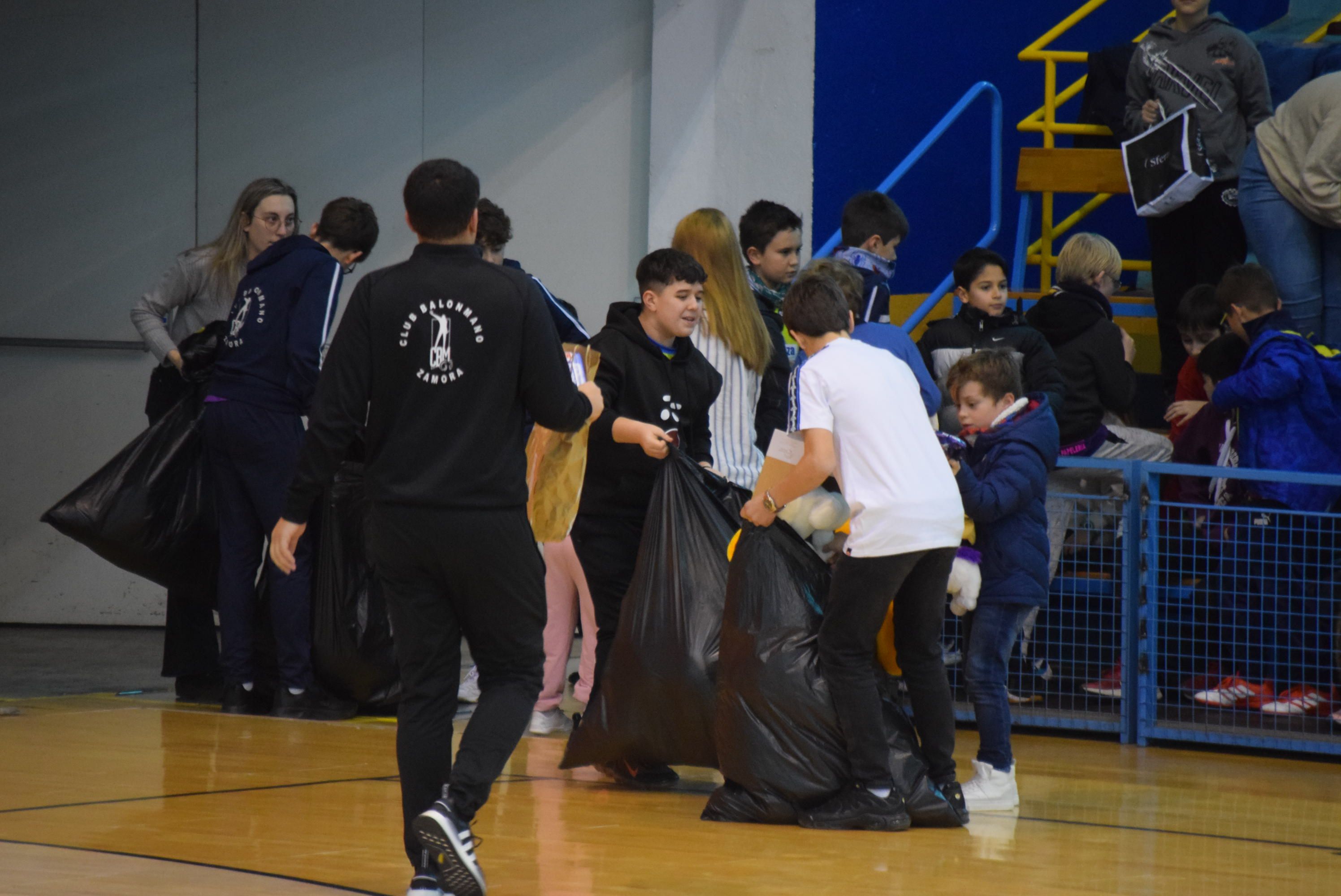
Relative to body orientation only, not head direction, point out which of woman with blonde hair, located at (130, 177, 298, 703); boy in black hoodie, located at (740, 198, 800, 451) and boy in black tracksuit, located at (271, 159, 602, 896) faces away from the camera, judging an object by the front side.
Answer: the boy in black tracksuit

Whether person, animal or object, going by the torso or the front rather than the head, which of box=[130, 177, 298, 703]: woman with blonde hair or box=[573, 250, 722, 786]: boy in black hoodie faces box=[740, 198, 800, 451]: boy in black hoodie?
the woman with blonde hair

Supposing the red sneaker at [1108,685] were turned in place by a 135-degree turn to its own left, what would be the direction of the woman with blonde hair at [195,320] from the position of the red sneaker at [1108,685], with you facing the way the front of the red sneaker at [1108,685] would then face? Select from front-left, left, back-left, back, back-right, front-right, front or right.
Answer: back-right

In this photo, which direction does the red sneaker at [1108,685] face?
to the viewer's left

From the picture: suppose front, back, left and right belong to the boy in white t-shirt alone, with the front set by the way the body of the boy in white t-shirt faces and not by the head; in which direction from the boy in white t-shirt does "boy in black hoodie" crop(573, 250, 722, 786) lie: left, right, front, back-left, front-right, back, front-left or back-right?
front

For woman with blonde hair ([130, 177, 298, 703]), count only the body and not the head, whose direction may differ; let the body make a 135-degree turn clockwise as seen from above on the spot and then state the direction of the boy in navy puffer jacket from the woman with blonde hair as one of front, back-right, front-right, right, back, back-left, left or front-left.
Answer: back-left

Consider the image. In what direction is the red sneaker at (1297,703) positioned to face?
to the viewer's left

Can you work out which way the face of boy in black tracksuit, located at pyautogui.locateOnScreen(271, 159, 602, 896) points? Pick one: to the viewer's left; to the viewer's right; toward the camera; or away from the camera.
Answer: away from the camera

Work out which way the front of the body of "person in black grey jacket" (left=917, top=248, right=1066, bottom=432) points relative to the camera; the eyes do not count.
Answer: toward the camera

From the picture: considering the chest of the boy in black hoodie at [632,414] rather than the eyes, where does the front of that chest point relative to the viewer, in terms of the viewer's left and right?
facing the viewer and to the right of the viewer

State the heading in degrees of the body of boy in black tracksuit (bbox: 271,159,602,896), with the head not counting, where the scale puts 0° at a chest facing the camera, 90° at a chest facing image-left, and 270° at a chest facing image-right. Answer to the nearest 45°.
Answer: approximately 180°

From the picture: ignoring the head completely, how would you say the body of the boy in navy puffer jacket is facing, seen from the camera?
to the viewer's left

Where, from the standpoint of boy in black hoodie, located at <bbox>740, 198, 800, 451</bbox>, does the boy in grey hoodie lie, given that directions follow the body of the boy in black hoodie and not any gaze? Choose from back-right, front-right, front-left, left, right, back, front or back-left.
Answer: left

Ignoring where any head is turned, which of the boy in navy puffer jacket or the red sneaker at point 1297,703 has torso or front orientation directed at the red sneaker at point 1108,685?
the red sneaker at point 1297,703
